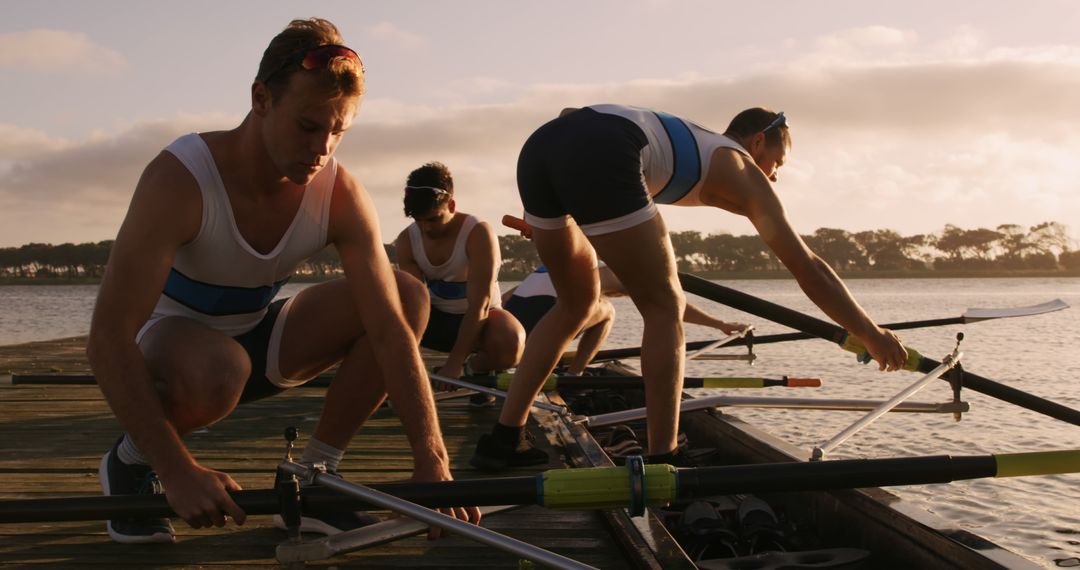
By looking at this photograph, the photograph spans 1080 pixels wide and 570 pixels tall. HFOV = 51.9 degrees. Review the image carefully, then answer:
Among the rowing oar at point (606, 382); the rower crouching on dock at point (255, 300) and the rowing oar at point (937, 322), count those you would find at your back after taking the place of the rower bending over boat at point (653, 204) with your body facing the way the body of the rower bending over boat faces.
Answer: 1

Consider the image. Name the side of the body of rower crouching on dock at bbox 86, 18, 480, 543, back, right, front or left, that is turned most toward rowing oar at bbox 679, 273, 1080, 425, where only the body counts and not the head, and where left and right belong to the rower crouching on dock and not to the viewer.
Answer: left

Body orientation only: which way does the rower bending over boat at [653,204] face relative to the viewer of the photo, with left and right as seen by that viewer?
facing away from the viewer and to the right of the viewer

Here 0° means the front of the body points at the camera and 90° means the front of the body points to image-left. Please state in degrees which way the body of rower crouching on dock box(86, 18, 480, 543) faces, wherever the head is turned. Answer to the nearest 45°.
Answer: approximately 315°

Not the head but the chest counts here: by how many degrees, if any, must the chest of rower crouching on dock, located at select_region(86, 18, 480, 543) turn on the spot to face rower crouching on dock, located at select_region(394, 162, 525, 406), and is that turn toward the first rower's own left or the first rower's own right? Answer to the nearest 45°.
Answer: approximately 135° to the first rower's own left

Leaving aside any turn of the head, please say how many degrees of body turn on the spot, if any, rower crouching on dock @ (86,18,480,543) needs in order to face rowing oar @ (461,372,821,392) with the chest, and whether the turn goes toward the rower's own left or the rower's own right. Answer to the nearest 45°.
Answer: approximately 90° to the rower's own left

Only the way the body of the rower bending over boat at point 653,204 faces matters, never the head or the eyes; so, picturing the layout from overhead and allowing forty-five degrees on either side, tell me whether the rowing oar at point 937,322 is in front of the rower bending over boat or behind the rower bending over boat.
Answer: in front

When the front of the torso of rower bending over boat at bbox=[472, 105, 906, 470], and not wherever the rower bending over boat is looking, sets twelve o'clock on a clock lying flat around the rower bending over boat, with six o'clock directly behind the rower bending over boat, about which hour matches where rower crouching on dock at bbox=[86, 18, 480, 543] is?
The rower crouching on dock is roughly at 6 o'clock from the rower bending over boat.

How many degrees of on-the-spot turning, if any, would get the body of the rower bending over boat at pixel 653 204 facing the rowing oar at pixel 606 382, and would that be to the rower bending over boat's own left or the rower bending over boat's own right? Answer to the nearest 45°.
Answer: approximately 45° to the rower bending over boat's own left
